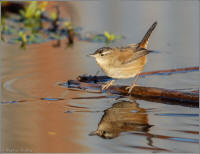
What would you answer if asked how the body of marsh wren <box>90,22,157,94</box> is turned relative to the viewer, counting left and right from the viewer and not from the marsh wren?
facing to the left of the viewer
